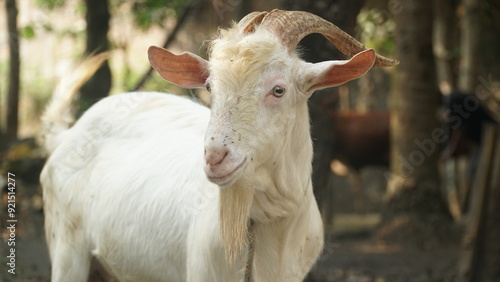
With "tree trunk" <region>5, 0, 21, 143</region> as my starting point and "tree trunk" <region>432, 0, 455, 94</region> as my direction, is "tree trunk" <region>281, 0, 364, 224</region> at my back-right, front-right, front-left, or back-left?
front-right

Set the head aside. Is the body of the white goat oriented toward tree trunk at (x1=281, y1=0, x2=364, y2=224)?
no

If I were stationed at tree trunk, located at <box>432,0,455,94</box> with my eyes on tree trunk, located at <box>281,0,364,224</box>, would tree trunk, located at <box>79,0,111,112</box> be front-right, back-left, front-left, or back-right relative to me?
front-right

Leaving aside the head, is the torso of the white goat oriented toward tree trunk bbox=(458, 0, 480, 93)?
no

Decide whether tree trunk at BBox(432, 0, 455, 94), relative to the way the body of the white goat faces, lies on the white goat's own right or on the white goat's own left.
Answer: on the white goat's own left

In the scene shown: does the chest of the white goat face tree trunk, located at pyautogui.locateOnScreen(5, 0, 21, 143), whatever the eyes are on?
no

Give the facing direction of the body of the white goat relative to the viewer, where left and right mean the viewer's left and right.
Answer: facing the viewer and to the right of the viewer

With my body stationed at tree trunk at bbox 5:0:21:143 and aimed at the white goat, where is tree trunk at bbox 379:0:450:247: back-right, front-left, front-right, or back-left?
front-left

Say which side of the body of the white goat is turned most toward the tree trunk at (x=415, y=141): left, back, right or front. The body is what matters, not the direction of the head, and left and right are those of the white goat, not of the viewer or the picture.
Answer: left
